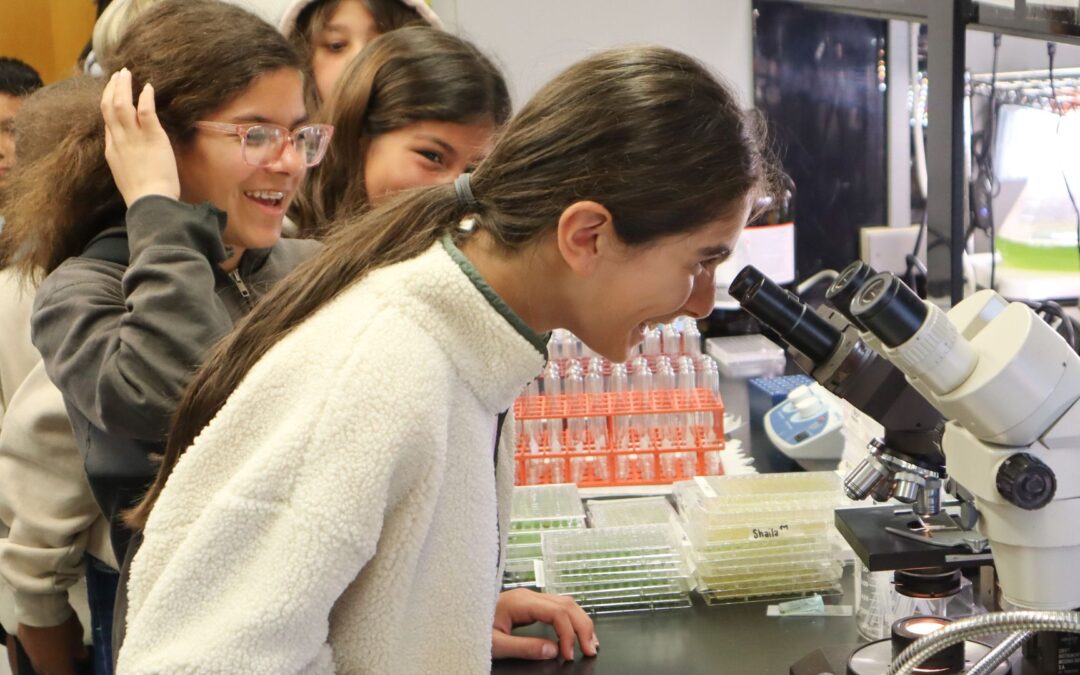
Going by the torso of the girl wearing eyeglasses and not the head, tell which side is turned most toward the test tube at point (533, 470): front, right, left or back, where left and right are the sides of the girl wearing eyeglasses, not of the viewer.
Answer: left

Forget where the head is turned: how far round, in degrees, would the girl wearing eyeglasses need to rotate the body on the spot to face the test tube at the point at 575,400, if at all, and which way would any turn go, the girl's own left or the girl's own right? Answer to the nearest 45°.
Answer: approximately 90° to the girl's own left

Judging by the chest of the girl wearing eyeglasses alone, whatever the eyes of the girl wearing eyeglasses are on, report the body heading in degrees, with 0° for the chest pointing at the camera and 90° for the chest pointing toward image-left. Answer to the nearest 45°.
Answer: approximately 315°

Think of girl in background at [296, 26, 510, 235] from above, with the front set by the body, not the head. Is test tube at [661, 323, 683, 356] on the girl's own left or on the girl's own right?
on the girl's own left

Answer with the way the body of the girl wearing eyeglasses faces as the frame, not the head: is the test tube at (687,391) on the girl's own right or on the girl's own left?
on the girl's own left
